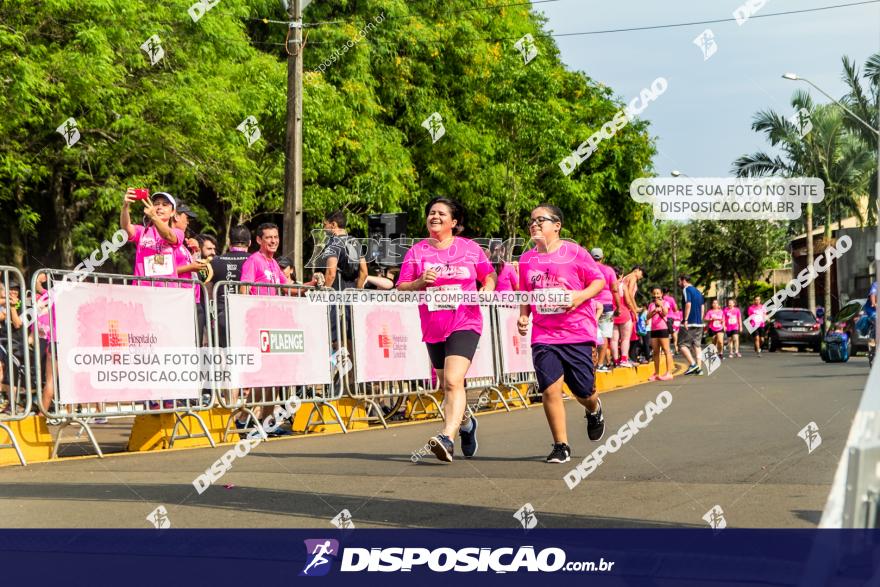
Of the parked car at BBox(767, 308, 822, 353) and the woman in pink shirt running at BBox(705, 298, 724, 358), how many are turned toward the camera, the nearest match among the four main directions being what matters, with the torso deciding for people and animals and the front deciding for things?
1

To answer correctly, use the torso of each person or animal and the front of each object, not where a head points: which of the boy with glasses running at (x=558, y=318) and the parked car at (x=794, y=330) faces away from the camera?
the parked car

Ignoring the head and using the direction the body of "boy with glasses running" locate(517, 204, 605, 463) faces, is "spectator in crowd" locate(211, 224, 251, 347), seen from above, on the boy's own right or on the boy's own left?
on the boy's own right

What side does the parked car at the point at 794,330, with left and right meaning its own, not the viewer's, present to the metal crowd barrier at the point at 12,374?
back

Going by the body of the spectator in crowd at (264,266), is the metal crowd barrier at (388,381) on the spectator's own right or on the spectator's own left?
on the spectator's own left

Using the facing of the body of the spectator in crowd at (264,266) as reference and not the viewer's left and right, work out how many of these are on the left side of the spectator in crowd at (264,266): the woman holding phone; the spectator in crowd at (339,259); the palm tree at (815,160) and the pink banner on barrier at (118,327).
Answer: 2

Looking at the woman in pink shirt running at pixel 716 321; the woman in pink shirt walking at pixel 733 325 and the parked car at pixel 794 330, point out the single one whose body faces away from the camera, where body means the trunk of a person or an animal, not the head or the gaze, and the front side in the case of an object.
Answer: the parked car

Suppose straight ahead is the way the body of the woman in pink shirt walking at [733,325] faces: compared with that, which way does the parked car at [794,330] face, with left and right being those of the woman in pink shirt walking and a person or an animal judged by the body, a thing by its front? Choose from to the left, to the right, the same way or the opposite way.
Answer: the opposite way

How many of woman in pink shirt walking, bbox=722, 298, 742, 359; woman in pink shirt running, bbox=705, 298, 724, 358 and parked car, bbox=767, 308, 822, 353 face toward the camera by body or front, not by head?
2

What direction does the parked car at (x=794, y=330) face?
away from the camera

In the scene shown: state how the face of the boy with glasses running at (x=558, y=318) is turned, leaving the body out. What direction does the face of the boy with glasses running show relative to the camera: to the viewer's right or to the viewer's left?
to the viewer's left
